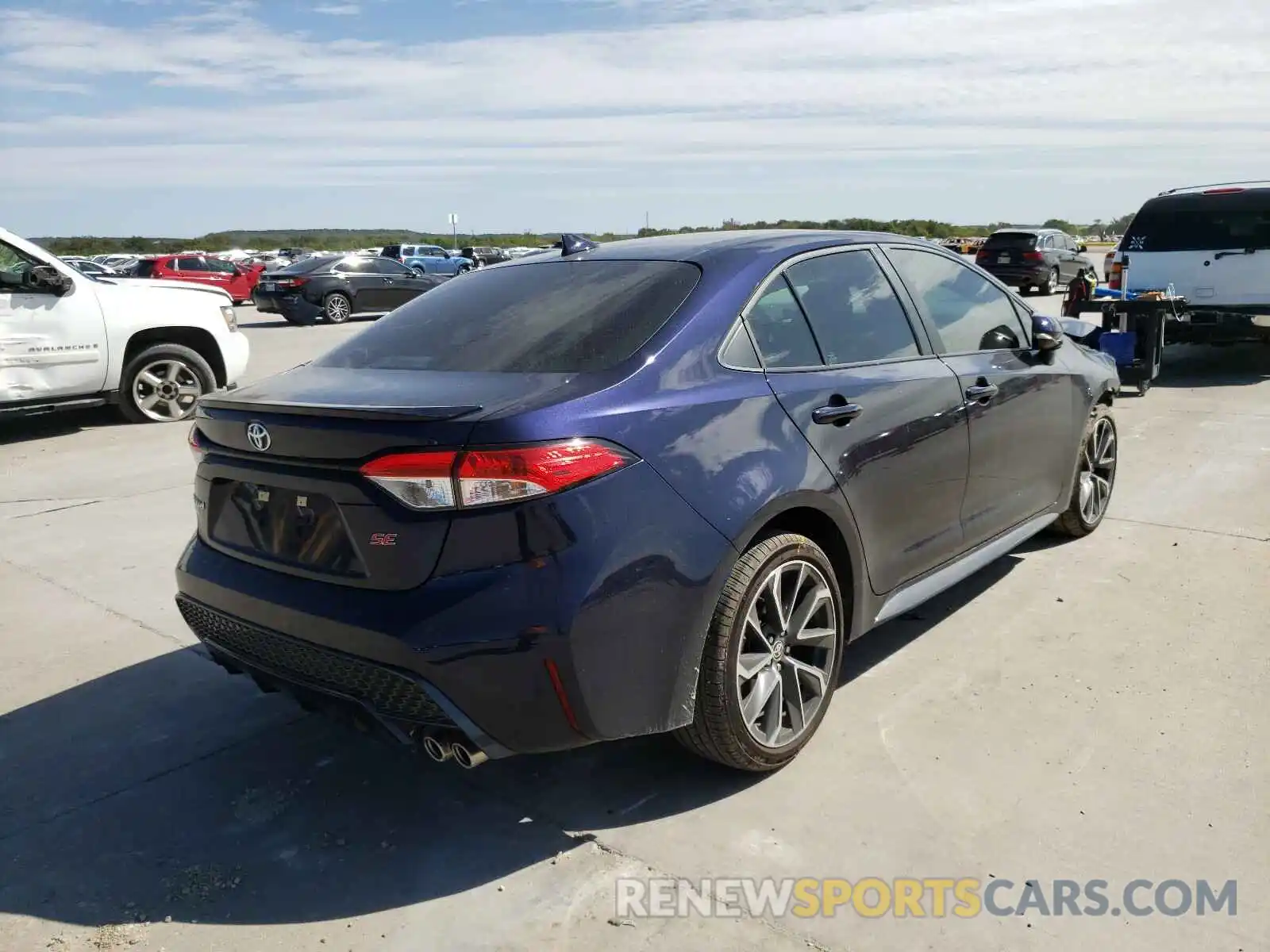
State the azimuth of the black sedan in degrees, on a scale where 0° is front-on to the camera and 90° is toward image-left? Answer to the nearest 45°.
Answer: approximately 225°

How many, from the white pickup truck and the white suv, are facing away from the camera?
1

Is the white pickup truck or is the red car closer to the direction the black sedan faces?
the red car

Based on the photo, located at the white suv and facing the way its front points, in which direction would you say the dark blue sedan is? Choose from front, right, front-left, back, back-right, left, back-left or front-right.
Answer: back

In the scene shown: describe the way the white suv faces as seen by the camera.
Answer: facing away from the viewer

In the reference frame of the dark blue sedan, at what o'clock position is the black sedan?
The black sedan is roughly at 10 o'clock from the dark blue sedan.

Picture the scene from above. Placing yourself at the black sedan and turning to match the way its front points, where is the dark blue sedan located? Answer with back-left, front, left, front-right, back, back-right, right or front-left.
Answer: back-right

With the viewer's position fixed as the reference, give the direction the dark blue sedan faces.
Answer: facing away from the viewer and to the right of the viewer
